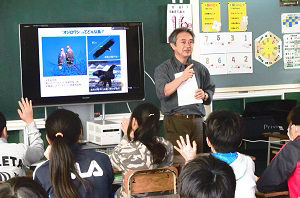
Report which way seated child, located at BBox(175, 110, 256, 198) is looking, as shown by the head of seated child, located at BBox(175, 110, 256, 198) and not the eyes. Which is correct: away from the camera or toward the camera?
away from the camera

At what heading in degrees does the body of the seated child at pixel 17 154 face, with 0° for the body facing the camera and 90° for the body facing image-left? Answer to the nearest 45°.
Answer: approximately 180°

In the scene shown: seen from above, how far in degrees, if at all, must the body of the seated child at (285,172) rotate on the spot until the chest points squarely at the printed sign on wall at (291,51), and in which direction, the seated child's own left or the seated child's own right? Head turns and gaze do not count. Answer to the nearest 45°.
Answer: approximately 45° to the seated child's own right

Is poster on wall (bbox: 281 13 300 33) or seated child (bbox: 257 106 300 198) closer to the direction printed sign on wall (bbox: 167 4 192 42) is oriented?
the seated child

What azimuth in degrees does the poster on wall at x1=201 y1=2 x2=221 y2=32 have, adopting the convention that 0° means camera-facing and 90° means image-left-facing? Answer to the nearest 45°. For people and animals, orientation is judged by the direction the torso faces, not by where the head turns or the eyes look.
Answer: approximately 0°

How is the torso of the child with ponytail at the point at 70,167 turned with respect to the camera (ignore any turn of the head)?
away from the camera

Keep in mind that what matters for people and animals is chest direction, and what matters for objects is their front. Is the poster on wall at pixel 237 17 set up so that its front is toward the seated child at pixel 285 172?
yes

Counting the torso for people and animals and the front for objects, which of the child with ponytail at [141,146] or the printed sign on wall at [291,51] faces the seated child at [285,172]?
the printed sign on wall

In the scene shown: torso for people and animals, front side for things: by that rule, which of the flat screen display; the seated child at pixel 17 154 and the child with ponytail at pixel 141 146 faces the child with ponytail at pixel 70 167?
the flat screen display

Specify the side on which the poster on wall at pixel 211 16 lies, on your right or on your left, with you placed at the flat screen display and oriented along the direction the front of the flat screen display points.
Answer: on your left

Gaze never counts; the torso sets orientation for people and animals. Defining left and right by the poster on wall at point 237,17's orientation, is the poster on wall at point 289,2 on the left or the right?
on its left

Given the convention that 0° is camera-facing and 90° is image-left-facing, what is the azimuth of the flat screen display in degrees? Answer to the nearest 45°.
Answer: approximately 0°
